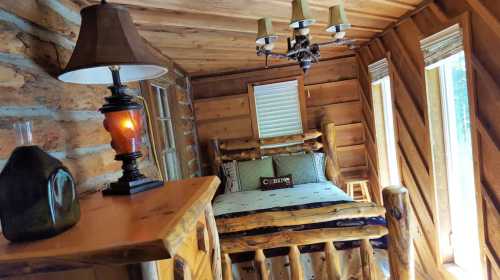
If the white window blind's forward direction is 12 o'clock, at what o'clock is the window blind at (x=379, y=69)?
The window blind is roughly at 10 o'clock from the white window blind.

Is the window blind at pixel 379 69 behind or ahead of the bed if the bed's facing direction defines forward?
behind

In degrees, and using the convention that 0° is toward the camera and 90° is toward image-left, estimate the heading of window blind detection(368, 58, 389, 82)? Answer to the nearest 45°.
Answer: approximately 45°

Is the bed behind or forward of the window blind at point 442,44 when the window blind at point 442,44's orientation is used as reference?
forward

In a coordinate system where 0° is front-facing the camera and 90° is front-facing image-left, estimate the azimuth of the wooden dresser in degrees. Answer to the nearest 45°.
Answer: approximately 270°

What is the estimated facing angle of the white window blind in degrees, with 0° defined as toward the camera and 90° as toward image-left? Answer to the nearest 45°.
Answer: approximately 0°

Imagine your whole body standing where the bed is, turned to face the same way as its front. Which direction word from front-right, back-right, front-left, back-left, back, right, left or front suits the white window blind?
back

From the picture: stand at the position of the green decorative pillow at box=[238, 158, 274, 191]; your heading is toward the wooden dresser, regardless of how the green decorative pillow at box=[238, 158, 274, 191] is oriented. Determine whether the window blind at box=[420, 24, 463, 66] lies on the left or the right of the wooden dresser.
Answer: left

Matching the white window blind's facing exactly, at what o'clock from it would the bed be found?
The bed is roughly at 12 o'clock from the white window blind.

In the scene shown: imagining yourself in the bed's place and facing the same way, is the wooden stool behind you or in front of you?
behind

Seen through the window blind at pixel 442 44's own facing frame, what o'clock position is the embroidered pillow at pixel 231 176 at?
The embroidered pillow is roughly at 2 o'clock from the window blind.

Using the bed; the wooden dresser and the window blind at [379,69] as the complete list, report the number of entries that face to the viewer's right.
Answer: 1
